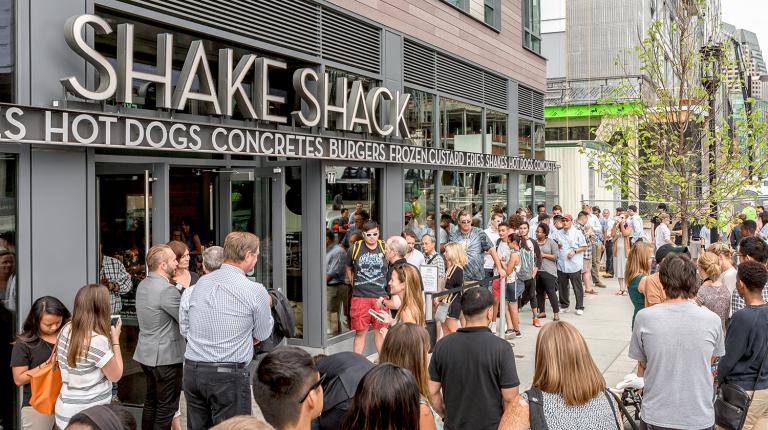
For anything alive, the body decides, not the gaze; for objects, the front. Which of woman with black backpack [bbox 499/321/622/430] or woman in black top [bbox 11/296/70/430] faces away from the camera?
the woman with black backpack

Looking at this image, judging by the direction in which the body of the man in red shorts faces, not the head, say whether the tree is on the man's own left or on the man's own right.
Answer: on the man's own left

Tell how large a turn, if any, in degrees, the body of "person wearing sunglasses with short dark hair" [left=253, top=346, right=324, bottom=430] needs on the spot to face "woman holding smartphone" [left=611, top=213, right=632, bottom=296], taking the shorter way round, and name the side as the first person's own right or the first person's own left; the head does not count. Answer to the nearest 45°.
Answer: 0° — they already face them

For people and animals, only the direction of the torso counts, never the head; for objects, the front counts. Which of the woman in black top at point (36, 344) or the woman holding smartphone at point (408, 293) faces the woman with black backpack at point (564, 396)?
the woman in black top

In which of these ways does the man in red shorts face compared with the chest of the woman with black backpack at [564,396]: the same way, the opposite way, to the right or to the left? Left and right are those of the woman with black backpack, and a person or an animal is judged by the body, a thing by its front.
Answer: the opposite way

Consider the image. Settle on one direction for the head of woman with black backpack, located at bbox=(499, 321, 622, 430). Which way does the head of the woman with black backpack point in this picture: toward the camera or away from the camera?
away from the camera

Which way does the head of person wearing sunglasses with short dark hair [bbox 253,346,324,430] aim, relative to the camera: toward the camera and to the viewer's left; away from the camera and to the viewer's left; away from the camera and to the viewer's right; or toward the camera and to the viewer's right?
away from the camera and to the viewer's right

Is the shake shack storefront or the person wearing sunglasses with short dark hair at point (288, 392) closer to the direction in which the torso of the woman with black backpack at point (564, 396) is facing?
the shake shack storefront
